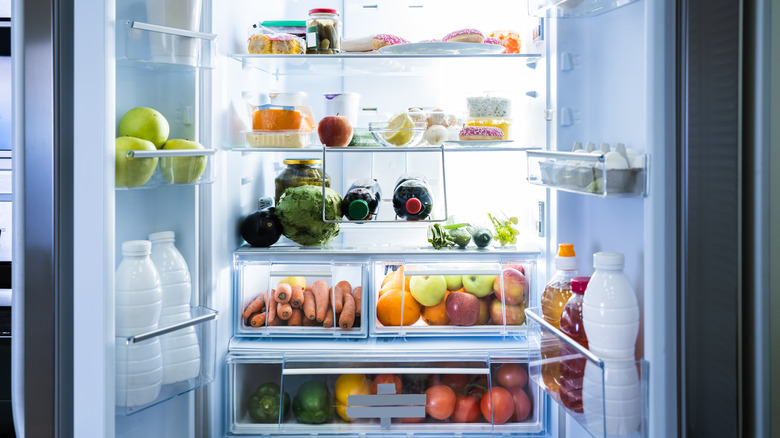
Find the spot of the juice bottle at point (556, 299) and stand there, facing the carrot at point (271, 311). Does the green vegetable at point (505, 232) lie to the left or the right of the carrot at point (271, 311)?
right

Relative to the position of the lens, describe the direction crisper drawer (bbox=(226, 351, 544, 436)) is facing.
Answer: facing the viewer

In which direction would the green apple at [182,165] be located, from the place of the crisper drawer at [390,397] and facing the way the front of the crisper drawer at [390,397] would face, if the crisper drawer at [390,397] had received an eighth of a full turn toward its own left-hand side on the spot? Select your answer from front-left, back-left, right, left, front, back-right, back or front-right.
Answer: right

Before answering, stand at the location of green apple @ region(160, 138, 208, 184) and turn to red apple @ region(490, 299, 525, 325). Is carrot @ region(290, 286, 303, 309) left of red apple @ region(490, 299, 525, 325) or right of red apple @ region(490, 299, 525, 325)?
left

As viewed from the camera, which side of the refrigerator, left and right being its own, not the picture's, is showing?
front
